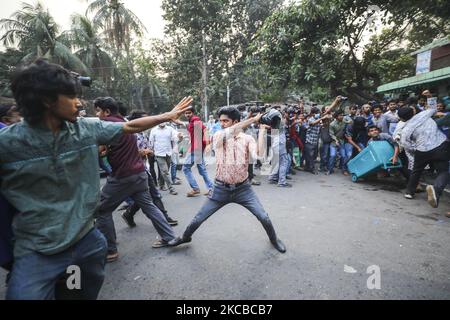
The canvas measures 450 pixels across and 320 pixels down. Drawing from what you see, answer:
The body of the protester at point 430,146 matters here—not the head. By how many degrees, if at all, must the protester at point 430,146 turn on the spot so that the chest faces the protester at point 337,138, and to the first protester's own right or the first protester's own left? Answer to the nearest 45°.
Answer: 0° — they already face them

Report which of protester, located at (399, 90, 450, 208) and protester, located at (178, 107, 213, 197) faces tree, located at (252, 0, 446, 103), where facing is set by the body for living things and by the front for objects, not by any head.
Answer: protester, located at (399, 90, 450, 208)

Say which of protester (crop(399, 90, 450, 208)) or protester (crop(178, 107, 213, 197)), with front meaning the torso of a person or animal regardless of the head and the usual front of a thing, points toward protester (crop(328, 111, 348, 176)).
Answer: protester (crop(399, 90, 450, 208))

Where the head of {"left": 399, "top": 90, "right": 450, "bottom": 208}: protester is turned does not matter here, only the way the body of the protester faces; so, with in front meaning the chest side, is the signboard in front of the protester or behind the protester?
in front

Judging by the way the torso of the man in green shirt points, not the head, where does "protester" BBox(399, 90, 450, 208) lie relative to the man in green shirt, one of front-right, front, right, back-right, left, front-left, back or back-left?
front-left

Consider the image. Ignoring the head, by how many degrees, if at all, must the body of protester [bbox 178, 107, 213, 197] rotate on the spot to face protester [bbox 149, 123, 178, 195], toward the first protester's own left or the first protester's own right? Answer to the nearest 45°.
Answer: approximately 90° to the first protester's own right

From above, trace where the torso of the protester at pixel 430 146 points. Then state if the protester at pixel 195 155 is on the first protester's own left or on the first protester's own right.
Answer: on the first protester's own left

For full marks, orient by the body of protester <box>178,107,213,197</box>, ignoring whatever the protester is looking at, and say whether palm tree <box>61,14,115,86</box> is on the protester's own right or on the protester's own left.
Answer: on the protester's own right

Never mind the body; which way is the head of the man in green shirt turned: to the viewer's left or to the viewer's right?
to the viewer's right

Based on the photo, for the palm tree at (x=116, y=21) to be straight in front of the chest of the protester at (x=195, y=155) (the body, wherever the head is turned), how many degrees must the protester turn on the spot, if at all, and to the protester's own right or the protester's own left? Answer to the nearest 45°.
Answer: approximately 135° to the protester's own right

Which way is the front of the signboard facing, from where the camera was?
facing the viewer and to the left of the viewer

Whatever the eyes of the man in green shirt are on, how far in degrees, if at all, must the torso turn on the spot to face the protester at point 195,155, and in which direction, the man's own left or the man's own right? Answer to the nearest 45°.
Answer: approximately 90° to the man's own left

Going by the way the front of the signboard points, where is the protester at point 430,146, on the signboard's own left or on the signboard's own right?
on the signboard's own left

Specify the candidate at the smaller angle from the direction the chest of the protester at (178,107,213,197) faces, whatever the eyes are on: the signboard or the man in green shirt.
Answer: the man in green shirt

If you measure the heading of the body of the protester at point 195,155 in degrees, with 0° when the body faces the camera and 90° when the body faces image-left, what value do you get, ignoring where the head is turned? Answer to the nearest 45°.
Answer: approximately 45°
